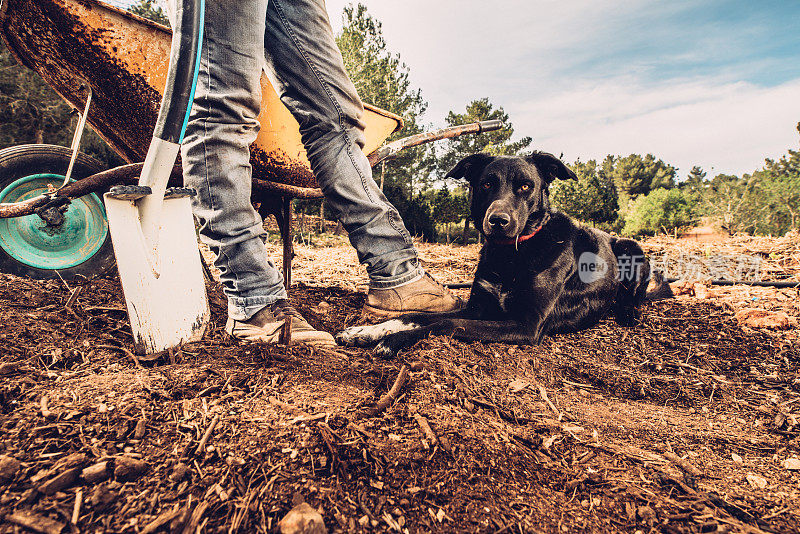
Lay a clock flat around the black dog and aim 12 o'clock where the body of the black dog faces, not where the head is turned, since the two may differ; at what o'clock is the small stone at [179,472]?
The small stone is roughly at 11 o'clock from the black dog.

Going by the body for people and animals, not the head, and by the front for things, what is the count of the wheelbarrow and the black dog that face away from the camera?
0

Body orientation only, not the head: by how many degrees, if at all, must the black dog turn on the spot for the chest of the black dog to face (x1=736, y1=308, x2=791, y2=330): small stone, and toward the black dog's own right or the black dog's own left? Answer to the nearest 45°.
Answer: approximately 135° to the black dog's own left

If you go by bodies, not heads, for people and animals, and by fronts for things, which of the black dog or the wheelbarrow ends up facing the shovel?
the black dog

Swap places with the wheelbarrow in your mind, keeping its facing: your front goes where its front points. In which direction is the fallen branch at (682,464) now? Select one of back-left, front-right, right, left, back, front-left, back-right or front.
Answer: back-left

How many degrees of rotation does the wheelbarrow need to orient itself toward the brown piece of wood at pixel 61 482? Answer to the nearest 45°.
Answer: approximately 90° to its left

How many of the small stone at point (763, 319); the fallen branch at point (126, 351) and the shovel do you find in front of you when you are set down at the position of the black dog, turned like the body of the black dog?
2

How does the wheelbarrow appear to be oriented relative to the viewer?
to the viewer's left

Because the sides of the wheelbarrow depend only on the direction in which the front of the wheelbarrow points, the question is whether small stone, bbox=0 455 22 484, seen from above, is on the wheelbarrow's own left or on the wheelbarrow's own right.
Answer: on the wheelbarrow's own left

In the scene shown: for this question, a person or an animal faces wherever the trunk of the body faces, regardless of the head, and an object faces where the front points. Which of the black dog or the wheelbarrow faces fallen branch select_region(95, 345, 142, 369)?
the black dog

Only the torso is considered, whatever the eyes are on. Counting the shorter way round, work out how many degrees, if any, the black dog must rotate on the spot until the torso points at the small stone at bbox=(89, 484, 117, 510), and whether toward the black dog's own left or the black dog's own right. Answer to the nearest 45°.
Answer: approximately 45° to the black dog's own left

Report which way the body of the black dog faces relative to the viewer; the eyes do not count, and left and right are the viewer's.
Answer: facing the viewer and to the left of the viewer
